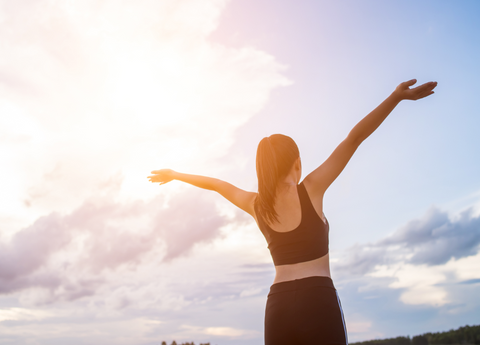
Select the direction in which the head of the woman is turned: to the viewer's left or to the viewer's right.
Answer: to the viewer's right

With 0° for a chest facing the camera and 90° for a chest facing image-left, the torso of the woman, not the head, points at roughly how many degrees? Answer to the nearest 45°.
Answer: approximately 225°
